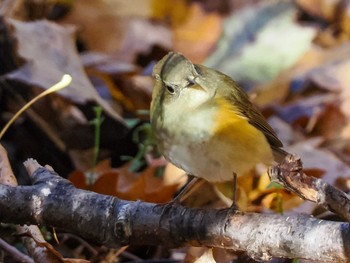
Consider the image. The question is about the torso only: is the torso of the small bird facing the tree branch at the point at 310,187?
no

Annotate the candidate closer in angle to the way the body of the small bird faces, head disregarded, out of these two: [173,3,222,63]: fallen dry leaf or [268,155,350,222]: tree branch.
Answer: the tree branch

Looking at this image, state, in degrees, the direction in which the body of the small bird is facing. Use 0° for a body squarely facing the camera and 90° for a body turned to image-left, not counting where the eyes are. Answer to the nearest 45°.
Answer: approximately 45°

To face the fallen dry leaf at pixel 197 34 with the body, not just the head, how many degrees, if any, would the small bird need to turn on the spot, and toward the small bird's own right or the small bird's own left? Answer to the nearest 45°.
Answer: approximately 135° to the small bird's own right
